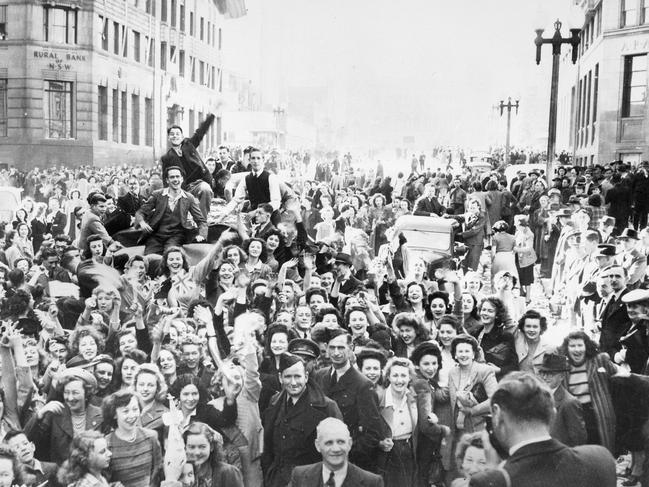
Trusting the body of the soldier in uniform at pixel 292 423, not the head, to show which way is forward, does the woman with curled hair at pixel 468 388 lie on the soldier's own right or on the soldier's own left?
on the soldier's own left

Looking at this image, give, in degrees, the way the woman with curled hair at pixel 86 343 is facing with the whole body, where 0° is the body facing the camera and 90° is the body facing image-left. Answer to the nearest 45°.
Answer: approximately 0°
